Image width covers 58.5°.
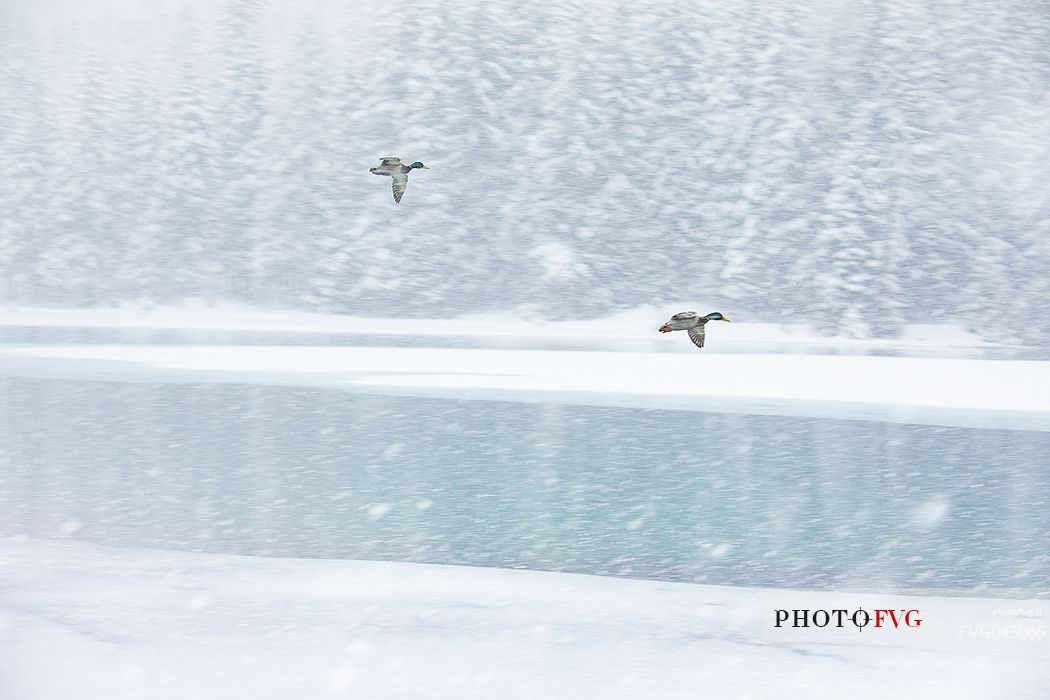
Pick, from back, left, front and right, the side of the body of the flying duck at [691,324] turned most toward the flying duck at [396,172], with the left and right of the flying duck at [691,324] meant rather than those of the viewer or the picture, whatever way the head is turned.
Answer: back

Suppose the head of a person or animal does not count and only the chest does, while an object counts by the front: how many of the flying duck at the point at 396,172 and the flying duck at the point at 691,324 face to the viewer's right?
2

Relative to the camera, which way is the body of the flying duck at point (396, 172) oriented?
to the viewer's right

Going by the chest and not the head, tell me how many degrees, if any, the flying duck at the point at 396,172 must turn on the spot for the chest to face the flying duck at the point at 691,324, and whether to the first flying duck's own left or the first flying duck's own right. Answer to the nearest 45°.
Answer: approximately 45° to the first flying duck's own right

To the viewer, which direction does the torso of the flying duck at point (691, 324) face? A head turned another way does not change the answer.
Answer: to the viewer's right
